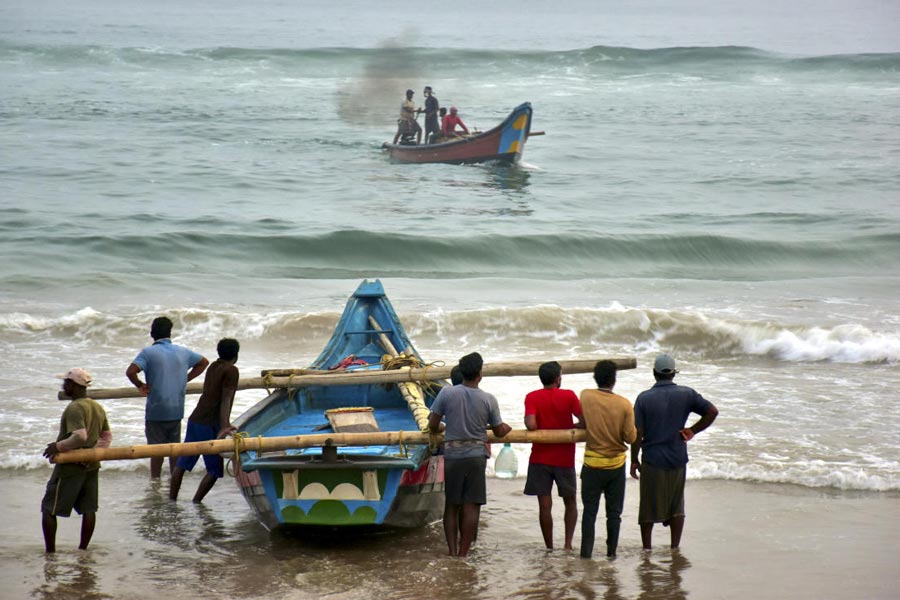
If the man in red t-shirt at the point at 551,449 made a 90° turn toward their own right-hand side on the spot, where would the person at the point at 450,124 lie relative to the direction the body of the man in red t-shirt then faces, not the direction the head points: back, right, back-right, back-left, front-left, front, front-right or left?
left

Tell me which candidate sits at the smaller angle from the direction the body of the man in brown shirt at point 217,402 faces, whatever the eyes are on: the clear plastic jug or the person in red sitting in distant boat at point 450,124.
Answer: the person in red sitting in distant boat

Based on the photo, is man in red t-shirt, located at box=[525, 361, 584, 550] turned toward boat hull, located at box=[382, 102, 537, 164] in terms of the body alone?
yes

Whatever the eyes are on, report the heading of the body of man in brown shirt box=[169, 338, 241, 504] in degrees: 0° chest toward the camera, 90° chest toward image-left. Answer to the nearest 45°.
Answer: approximately 225°

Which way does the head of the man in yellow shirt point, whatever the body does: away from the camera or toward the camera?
away from the camera

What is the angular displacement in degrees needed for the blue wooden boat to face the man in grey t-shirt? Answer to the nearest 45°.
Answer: approximately 135° to its right

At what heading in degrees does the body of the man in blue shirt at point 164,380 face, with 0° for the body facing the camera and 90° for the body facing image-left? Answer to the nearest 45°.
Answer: approximately 180°

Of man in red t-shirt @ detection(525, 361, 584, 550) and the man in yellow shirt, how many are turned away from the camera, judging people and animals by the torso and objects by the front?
2

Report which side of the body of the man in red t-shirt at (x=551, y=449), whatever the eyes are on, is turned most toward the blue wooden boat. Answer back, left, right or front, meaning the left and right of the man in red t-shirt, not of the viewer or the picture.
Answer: left

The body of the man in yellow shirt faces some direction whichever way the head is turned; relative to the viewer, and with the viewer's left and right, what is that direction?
facing away from the viewer

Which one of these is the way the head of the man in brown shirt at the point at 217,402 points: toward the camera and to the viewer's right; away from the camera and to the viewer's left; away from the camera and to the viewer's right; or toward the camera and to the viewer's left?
away from the camera and to the viewer's right

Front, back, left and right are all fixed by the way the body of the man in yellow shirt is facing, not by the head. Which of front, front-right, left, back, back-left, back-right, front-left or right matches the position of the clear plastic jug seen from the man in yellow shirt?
front-left

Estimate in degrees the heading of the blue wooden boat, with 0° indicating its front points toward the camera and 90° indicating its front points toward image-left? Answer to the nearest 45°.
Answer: approximately 180°

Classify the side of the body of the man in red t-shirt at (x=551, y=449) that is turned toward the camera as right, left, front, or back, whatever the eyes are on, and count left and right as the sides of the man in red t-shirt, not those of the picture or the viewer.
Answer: back

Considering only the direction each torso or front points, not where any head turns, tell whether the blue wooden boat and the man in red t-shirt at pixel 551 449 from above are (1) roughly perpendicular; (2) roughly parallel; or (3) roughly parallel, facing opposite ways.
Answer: roughly parallel

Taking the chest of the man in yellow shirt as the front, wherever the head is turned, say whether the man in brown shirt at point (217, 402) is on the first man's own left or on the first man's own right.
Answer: on the first man's own left
